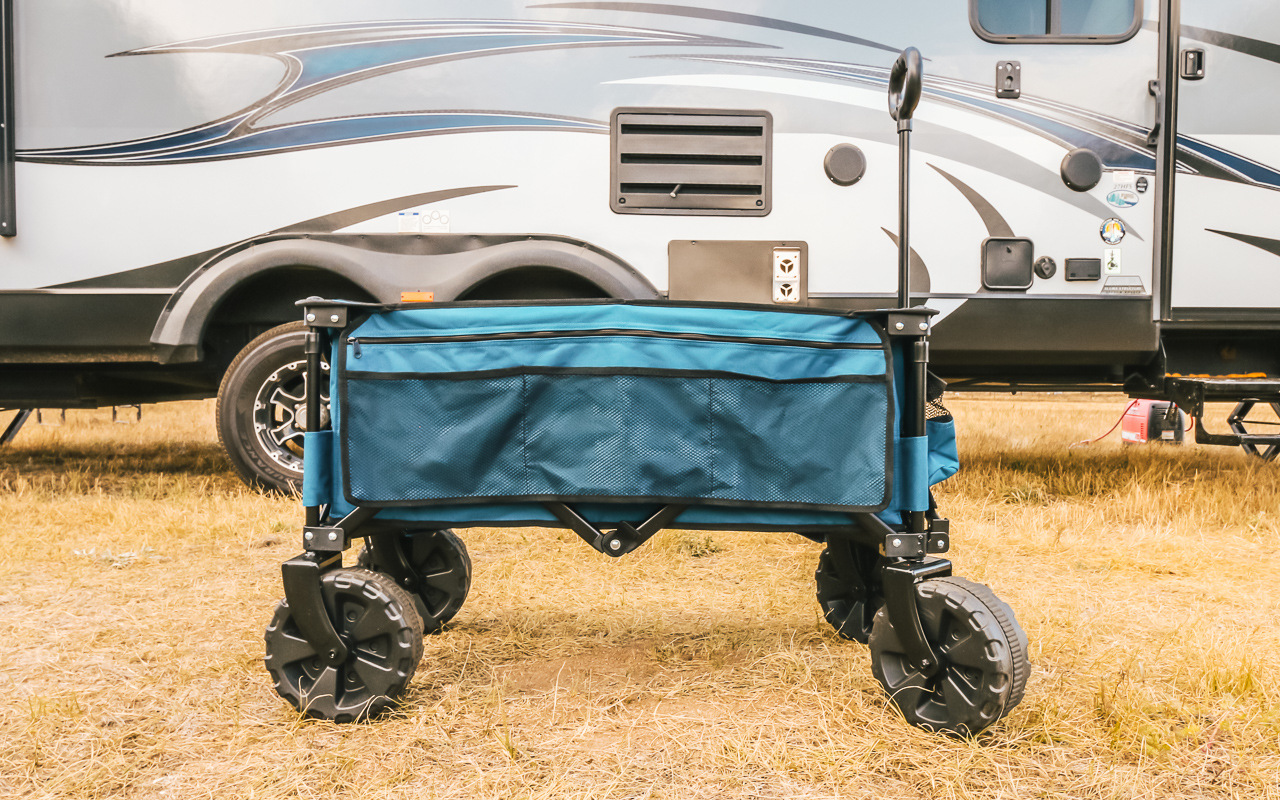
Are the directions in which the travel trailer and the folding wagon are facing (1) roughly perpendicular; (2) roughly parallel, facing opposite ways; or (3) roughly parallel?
roughly parallel

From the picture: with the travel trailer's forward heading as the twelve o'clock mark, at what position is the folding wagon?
The folding wagon is roughly at 3 o'clock from the travel trailer.

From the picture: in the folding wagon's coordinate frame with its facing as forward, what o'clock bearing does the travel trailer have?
The travel trailer is roughly at 9 o'clock from the folding wagon.

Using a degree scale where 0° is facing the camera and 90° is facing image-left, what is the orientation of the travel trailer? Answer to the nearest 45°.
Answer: approximately 270°

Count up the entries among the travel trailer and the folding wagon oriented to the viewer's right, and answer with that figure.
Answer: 2

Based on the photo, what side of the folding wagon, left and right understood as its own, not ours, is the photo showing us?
right
